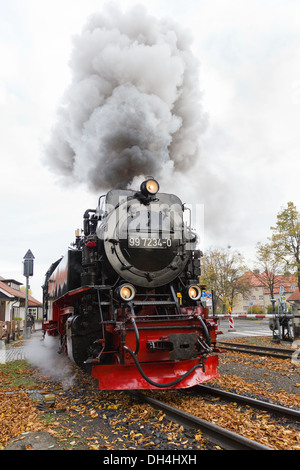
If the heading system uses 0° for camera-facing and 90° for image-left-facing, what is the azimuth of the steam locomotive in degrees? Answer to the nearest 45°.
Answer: approximately 315°
